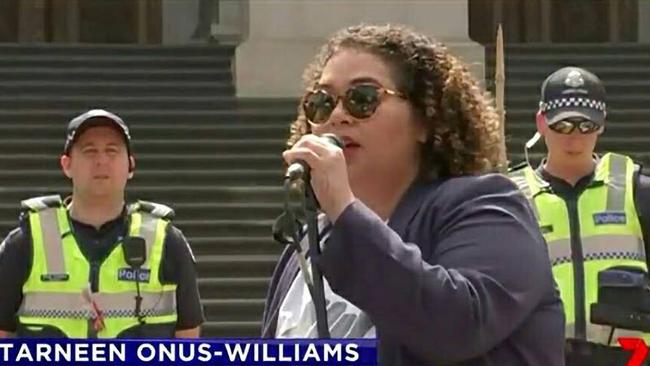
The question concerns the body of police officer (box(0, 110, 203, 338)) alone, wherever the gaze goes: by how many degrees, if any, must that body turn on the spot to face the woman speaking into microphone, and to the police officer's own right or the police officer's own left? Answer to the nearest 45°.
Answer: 0° — they already face them

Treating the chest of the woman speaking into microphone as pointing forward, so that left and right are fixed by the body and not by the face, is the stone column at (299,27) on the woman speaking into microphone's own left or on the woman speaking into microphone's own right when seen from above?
on the woman speaking into microphone's own right

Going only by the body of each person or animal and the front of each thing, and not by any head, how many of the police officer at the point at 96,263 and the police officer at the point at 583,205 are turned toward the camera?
2

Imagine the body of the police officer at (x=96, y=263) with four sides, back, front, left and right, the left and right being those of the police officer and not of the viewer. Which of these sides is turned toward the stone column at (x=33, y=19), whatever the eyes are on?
back

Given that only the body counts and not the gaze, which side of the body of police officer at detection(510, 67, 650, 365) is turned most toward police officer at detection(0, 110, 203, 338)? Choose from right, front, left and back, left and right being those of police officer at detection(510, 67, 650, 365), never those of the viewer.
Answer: right
